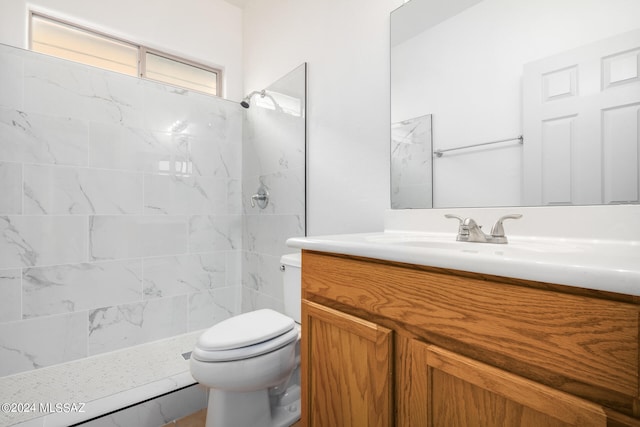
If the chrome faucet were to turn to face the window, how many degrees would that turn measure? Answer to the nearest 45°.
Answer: approximately 45° to its right

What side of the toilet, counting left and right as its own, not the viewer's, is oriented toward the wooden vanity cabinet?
left

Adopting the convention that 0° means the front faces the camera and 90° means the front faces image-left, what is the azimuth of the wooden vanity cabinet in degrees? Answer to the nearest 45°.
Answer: approximately 45°

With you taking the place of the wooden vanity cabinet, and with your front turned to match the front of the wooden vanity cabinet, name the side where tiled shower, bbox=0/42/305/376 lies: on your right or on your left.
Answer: on your right

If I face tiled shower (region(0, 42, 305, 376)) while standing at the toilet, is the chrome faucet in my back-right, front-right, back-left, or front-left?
back-right
